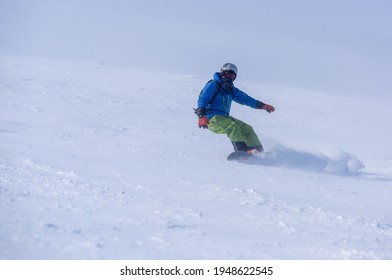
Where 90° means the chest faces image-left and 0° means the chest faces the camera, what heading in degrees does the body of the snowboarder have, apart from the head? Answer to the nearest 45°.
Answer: approximately 315°
